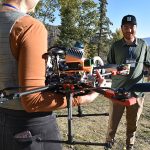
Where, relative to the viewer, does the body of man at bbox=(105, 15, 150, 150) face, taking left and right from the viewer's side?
facing the viewer

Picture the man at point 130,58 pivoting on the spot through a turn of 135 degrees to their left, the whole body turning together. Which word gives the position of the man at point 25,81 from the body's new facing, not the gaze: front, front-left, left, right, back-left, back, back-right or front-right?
back-right

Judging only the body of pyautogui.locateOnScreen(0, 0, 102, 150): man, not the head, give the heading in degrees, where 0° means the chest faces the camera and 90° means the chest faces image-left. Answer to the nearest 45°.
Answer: approximately 225°
